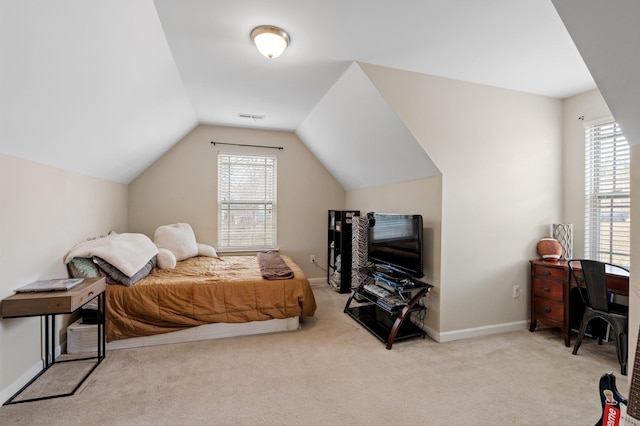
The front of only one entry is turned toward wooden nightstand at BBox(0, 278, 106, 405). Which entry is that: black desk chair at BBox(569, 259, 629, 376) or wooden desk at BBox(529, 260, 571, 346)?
the wooden desk

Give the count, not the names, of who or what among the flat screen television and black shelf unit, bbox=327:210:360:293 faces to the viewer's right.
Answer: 0

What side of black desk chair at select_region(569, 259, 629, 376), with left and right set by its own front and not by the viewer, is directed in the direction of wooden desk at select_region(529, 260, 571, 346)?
left

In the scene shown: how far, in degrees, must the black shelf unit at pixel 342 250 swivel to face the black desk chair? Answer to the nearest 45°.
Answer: approximately 90° to its left

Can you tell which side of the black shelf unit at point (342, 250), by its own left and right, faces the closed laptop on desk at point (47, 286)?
front

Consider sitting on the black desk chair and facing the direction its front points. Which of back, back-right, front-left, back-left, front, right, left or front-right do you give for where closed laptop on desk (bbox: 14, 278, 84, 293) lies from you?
back

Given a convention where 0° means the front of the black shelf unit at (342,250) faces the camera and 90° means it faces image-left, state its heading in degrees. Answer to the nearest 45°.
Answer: approximately 45°

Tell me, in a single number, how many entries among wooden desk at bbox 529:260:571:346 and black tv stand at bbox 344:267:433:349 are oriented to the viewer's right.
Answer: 0

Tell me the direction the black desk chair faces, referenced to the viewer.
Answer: facing away from the viewer and to the right of the viewer

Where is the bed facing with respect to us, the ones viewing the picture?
facing to the right of the viewer

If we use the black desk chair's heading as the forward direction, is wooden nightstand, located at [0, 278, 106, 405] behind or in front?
behind
